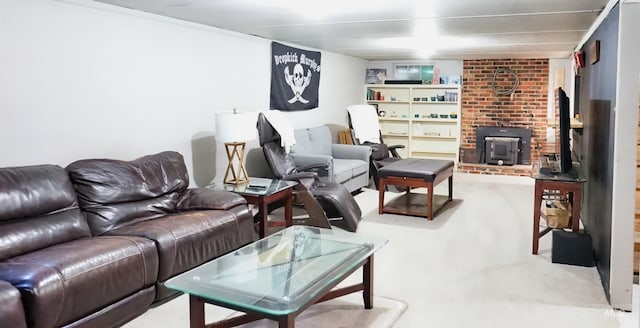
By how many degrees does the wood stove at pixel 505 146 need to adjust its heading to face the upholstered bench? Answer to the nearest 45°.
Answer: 0° — it already faces it

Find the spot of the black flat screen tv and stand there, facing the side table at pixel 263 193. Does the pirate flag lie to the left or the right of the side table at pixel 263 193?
right

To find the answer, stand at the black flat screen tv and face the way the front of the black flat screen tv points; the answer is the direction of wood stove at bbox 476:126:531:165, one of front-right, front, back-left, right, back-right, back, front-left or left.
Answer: right

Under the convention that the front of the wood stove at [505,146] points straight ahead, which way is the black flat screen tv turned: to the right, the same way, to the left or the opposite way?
to the right

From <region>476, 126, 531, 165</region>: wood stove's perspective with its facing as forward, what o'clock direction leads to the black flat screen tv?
The black flat screen tv is roughly at 12 o'clock from the wood stove.

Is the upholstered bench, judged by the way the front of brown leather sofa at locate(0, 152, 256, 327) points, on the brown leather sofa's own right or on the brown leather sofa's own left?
on the brown leather sofa's own left

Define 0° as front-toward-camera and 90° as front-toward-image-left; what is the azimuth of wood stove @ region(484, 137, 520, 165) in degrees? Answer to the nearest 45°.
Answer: approximately 0°

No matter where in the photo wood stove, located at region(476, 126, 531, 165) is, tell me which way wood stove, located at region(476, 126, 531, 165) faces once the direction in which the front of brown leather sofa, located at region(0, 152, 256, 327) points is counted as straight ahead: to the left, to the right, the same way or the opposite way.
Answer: to the right

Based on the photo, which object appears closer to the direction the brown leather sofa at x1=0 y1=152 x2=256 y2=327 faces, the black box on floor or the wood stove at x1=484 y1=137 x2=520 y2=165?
the black box on floor

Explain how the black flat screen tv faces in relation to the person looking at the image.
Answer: facing to the left of the viewer
